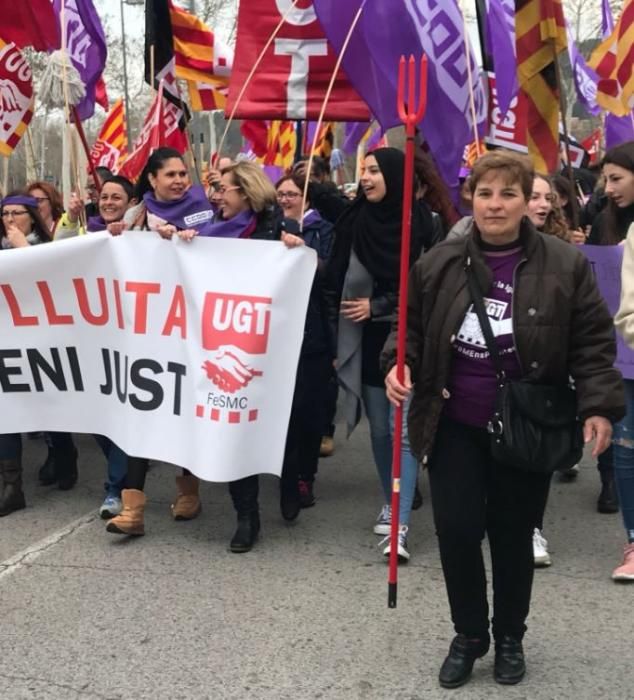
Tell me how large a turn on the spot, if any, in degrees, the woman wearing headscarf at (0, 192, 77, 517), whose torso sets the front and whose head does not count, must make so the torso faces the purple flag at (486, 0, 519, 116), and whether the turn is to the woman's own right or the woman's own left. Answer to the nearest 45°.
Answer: approximately 135° to the woman's own left

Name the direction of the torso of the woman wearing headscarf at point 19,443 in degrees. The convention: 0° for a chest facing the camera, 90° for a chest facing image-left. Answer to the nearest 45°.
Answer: approximately 45°

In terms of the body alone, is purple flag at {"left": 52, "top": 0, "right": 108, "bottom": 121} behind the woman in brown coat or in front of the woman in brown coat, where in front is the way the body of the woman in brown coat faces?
behind

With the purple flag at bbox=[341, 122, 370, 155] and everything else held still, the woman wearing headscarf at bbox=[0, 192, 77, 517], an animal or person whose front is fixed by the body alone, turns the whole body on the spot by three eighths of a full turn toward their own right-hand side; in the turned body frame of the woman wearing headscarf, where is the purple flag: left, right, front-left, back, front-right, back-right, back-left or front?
front-right

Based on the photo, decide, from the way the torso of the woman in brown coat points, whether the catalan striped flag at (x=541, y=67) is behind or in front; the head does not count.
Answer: behind

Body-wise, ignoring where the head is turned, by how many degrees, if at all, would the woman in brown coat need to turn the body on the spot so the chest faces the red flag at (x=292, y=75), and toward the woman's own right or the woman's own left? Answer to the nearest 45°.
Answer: approximately 135° to the woman's own right

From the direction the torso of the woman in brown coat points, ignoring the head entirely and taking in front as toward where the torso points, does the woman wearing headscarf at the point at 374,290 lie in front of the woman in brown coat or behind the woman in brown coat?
behind

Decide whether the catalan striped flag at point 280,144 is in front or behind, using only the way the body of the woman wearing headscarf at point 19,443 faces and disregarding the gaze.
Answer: behind

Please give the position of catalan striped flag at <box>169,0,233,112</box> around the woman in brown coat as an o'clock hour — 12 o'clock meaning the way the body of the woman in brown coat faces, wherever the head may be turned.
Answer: The catalan striped flag is roughly at 5 o'clock from the woman in brown coat.

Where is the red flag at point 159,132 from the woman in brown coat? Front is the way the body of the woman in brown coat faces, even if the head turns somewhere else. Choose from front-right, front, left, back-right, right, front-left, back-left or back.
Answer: back-right

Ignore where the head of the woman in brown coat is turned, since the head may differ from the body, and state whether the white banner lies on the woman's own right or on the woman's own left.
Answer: on the woman's own right

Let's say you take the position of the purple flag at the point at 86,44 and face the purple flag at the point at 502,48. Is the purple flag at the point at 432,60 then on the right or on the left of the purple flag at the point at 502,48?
right
